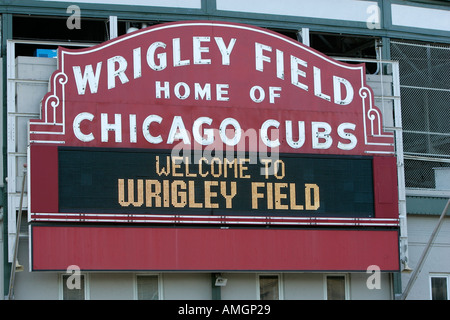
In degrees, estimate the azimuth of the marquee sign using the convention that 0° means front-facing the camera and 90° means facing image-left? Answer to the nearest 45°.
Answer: approximately 0°
